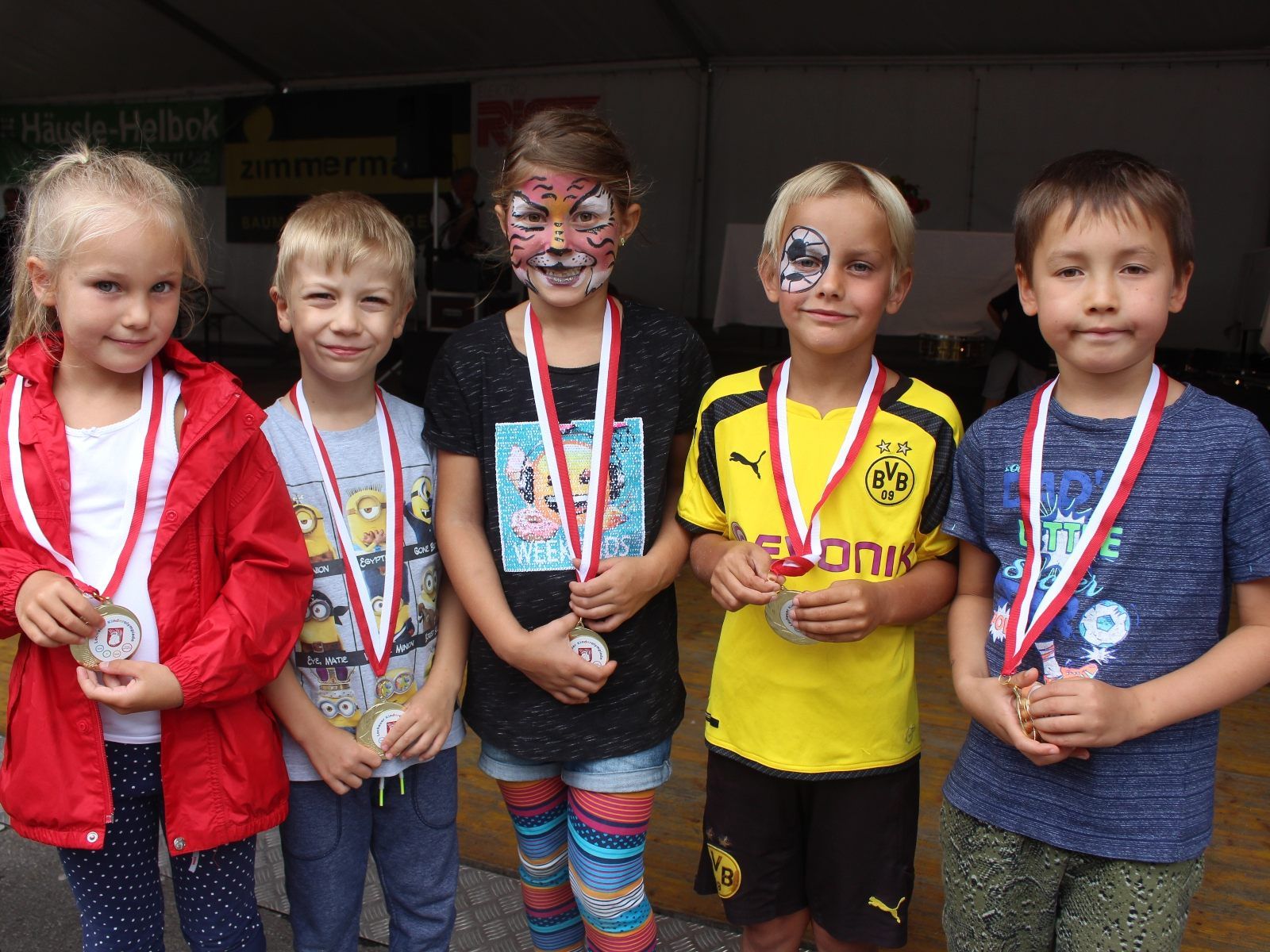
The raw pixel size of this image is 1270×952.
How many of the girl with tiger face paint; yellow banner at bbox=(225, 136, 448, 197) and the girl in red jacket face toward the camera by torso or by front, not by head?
3

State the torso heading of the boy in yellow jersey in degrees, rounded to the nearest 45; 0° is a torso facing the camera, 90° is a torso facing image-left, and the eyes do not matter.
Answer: approximately 0°

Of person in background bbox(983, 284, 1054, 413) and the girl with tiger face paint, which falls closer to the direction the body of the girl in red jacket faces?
the girl with tiger face paint

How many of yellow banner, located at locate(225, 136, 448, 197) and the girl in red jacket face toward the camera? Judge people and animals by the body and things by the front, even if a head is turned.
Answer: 2

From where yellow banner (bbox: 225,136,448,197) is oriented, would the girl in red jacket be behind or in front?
in front

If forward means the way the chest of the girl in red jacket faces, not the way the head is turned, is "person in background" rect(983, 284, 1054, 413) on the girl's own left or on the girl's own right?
on the girl's own left

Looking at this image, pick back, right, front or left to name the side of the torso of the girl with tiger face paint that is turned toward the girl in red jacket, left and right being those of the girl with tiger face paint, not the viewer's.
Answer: right

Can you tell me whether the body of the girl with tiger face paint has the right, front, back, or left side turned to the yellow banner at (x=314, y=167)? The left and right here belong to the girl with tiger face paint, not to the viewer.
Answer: back

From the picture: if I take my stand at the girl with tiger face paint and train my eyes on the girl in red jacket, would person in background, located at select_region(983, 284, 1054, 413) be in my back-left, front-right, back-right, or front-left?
back-right
